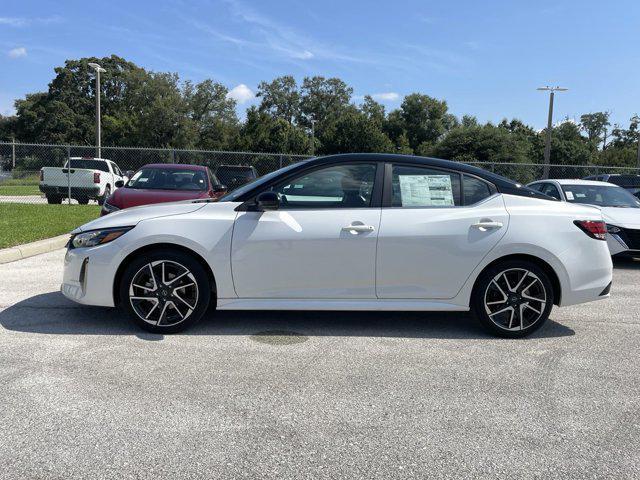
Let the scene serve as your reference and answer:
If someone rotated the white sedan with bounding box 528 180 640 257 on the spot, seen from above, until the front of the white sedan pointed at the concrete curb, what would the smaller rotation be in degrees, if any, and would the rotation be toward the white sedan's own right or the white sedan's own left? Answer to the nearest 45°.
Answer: approximately 90° to the white sedan's own right

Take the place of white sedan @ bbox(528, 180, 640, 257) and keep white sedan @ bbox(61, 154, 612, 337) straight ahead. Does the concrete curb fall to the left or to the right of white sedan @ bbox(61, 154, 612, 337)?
right

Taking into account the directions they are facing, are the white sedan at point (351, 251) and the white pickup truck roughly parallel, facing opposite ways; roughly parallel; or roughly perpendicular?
roughly perpendicular

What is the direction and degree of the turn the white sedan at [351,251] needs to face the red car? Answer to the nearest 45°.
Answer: approximately 45° to its right

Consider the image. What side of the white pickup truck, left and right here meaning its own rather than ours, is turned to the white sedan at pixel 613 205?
right

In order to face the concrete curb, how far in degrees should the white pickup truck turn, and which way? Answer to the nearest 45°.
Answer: approximately 135° to its right

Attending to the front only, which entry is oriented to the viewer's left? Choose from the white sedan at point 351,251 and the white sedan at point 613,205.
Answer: the white sedan at point 351,251

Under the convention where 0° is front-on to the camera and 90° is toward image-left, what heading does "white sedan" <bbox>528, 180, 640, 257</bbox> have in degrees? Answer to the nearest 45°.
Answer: approximately 315°

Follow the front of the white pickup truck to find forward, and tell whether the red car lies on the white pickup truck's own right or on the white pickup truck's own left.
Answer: on the white pickup truck's own right

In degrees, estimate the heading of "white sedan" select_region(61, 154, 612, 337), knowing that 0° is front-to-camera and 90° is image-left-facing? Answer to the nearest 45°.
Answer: approximately 90°

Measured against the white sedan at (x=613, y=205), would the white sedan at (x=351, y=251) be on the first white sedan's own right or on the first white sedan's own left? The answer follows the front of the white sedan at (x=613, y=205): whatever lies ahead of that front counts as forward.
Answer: on the first white sedan's own right

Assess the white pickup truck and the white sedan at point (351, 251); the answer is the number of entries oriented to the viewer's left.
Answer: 1
